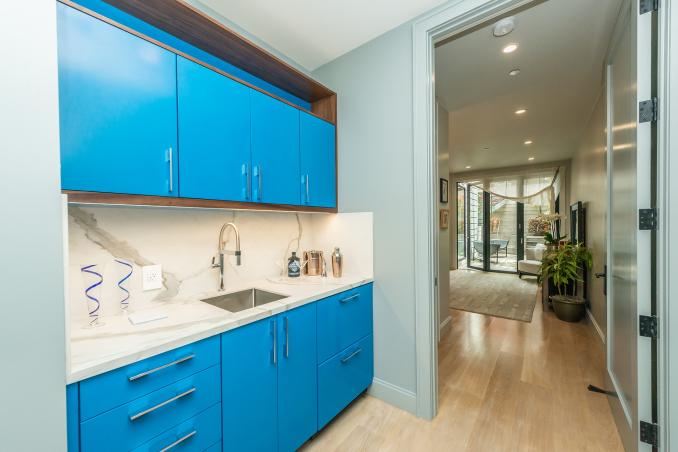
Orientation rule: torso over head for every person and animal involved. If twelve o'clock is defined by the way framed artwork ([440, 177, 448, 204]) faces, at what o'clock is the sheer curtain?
The sheer curtain is roughly at 10 o'clock from the framed artwork.

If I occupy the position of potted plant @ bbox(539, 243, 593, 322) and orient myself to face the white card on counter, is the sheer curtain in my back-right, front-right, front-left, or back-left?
back-right

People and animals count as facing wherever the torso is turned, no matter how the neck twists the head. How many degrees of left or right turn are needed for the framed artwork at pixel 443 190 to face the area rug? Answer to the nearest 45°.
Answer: approximately 45° to its left

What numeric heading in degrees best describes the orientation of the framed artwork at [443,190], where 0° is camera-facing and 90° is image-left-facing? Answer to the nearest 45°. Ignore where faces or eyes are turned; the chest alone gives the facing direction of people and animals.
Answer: approximately 270°

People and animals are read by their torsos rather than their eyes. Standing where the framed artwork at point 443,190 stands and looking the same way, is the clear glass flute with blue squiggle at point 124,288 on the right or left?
on its right

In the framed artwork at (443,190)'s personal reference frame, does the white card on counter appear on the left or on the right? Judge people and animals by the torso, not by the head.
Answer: on its right

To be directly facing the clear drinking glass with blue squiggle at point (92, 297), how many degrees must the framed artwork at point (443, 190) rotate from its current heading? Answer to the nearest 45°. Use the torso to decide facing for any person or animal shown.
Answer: approximately 135° to its right
